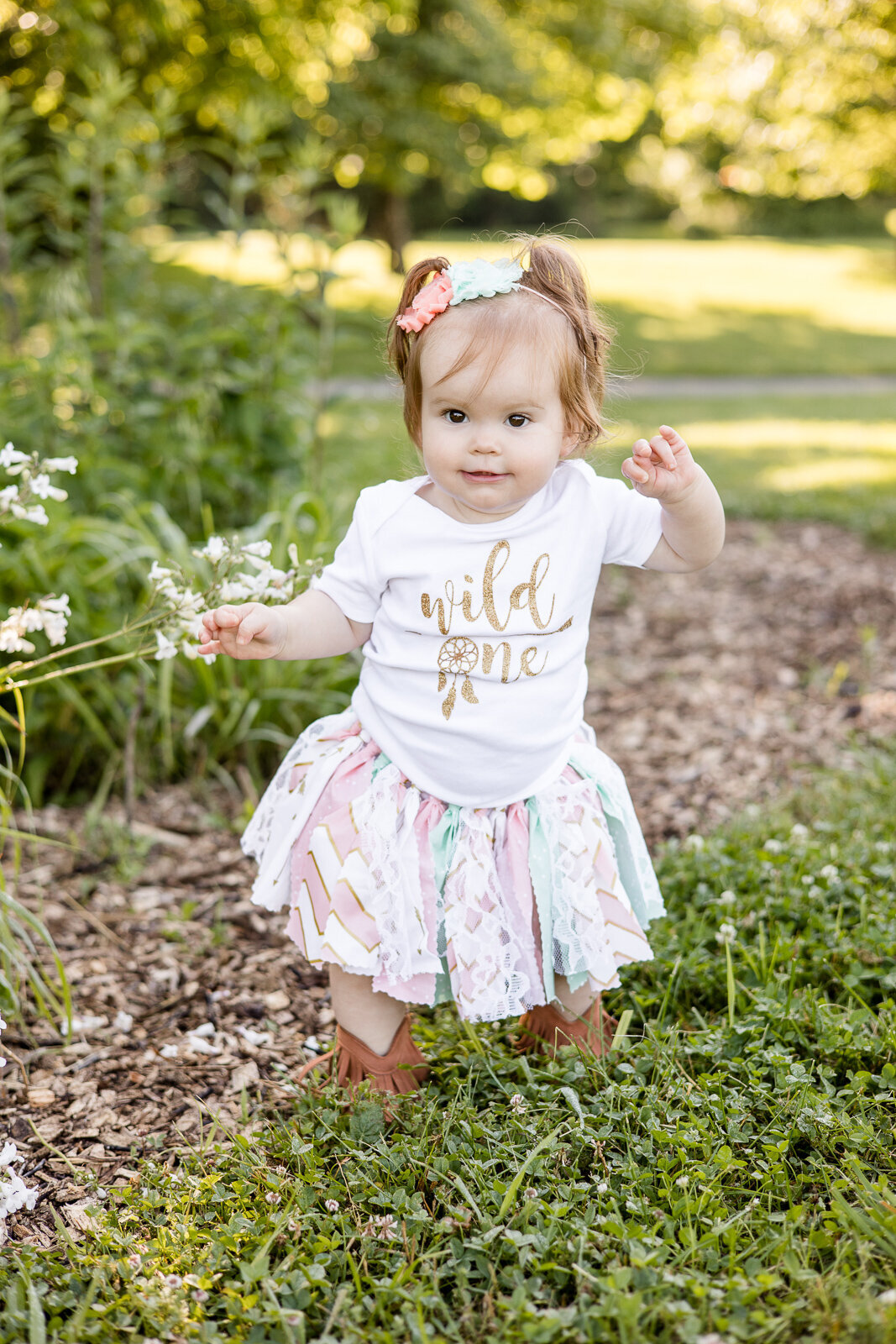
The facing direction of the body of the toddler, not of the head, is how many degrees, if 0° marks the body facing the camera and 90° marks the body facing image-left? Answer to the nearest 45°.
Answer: approximately 0°

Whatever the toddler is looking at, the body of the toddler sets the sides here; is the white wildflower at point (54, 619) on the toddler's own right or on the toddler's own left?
on the toddler's own right

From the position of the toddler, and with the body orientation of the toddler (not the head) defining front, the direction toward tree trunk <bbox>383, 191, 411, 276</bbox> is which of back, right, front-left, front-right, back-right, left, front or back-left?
back

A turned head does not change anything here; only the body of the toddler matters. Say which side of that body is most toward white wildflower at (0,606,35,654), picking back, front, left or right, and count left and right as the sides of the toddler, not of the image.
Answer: right

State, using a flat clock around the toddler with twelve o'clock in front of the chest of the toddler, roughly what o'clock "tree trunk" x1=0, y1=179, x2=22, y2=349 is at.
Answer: The tree trunk is roughly at 5 o'clock from the toddler.

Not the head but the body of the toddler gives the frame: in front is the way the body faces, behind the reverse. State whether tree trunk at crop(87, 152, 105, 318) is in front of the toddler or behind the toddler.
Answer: behind

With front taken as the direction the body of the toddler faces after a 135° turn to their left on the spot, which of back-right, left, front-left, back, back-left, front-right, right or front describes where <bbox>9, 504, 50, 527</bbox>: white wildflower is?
back-left
